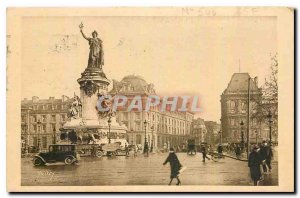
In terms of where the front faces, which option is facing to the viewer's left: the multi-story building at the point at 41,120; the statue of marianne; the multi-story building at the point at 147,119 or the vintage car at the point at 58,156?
the vintage car

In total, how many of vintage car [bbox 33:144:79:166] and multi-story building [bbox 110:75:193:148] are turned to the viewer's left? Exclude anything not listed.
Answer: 1

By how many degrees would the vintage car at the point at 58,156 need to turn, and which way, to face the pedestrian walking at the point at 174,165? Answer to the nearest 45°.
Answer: approximately 180°

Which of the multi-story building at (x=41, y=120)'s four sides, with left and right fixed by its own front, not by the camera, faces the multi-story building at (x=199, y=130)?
left

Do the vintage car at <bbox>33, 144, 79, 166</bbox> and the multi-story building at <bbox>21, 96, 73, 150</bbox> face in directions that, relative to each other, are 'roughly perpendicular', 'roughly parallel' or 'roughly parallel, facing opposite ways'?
roughly perpendicular

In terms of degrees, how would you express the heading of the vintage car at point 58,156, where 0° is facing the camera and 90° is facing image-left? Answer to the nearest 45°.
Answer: approximately 90°

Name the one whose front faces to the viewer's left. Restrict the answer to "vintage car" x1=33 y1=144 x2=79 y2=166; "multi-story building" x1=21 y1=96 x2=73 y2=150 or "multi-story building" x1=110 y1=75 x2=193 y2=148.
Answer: the vintage car

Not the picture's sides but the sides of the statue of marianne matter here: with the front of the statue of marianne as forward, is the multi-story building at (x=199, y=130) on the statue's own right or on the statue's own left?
on the statue's own left

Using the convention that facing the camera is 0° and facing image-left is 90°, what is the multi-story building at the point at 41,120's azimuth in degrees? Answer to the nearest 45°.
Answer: approximately 0°
